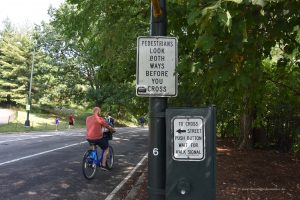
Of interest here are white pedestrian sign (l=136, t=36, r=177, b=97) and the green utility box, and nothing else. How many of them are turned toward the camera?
2

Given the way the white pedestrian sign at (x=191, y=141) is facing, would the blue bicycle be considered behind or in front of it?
behind

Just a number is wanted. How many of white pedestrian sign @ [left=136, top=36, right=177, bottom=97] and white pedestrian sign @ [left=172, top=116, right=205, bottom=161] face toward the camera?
2

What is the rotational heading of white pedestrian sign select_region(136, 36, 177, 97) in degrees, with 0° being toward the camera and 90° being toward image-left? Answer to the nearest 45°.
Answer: approximately 0°

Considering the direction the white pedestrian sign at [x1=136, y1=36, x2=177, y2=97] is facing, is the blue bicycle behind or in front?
behind

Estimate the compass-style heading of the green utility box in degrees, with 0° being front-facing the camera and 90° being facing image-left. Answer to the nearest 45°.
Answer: approximately 0°

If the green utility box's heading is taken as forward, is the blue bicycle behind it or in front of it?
behind
